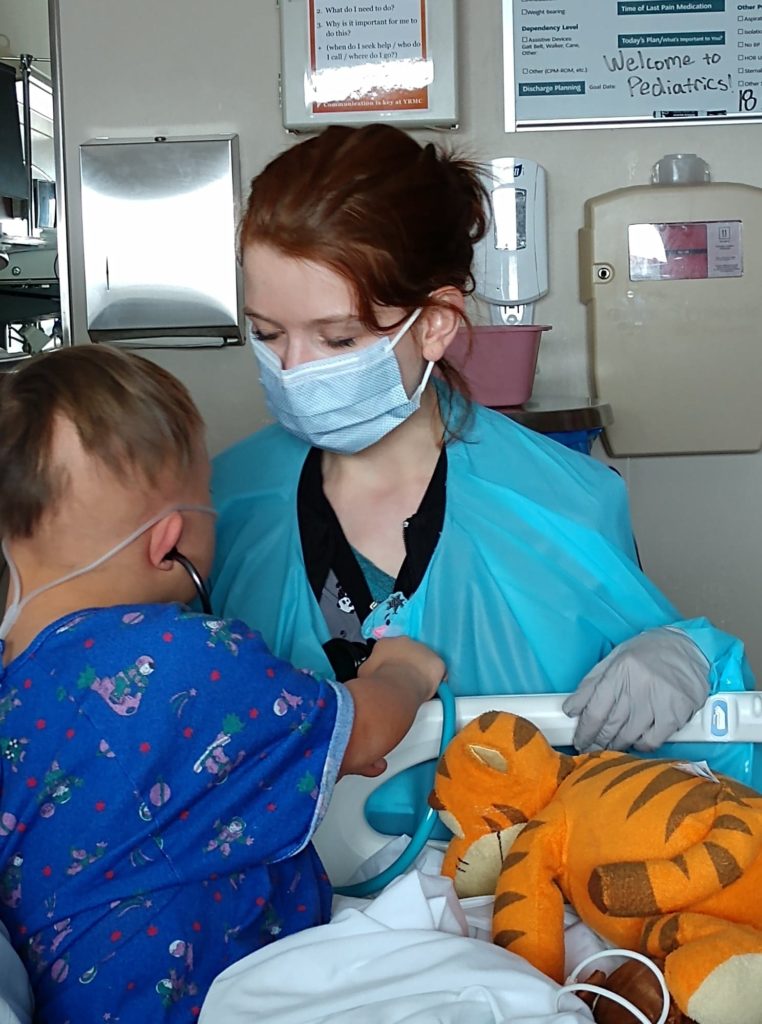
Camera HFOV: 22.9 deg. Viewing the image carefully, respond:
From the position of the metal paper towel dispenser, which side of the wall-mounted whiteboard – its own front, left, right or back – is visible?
right

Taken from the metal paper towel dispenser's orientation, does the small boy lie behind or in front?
in front

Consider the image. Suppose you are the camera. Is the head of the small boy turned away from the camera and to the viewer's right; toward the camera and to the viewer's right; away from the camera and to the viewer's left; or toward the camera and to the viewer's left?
away from the camera and to the viewer's right

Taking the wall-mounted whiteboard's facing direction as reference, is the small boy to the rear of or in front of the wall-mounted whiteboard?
in front

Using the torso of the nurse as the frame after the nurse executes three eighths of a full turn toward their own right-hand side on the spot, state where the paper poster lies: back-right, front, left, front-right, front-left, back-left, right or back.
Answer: front

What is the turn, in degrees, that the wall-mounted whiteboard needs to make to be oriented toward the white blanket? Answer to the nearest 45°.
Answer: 0° — it already faces it

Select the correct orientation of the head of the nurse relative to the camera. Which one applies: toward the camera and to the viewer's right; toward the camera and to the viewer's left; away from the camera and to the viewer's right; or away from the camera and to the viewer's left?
toward the camera and to the viewer's left

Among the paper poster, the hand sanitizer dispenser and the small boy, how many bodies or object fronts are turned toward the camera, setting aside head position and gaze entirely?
2

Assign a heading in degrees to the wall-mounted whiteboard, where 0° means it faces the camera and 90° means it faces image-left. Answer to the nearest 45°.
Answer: approximately 0°

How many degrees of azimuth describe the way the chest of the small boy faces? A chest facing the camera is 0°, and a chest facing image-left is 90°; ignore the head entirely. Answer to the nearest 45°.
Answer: approximately 225°
